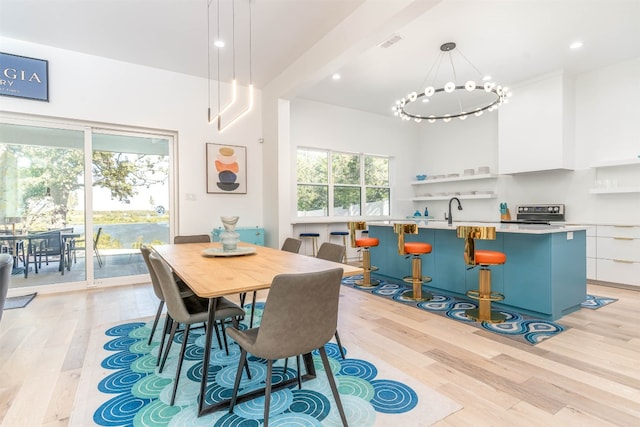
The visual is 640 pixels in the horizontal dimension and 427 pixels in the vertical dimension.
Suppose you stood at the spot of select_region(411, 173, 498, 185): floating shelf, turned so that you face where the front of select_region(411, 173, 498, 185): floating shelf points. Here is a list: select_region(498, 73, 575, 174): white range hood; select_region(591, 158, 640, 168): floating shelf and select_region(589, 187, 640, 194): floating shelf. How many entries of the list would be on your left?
3

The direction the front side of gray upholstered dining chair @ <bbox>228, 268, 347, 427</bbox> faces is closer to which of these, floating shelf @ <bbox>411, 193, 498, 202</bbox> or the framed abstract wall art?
the framed abstract wall art

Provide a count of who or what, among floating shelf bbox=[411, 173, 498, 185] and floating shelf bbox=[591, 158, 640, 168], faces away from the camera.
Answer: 0

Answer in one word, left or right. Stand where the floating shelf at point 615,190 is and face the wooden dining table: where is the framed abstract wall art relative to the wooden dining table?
right

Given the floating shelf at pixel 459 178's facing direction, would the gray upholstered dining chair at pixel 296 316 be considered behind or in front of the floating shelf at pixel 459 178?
in front

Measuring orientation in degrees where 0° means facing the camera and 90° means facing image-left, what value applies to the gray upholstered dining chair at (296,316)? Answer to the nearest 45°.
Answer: approximately 135°

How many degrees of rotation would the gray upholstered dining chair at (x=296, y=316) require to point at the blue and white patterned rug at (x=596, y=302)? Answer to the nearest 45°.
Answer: approximately 90° to its right

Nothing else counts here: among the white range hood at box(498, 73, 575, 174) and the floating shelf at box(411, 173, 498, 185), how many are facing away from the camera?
0

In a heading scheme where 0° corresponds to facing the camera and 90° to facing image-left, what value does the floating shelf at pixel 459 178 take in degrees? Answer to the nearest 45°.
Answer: approximately 45°
